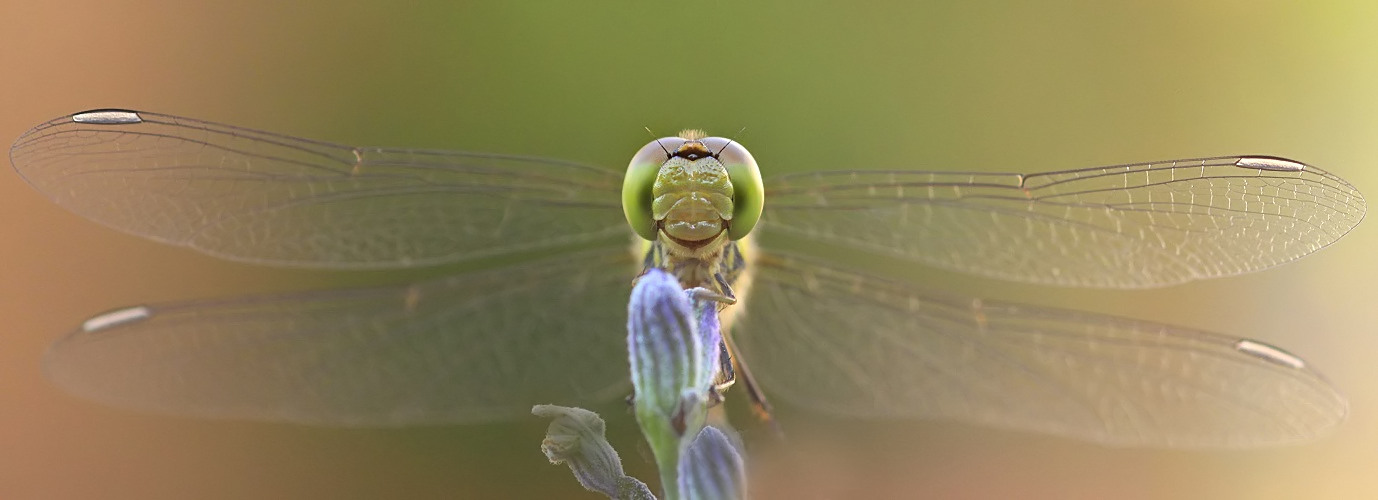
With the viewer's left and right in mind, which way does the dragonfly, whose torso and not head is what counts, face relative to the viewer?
facing the viewer
